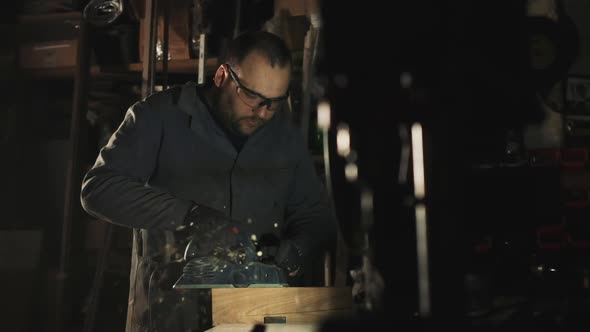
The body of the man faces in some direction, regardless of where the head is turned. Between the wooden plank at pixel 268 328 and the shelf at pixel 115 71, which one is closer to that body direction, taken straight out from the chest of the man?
the wooden plank

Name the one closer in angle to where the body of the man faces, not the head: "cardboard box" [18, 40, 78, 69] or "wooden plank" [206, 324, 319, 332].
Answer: the wooden plank

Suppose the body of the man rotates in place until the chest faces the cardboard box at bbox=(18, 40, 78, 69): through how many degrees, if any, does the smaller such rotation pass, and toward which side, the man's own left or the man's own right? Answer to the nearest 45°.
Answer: approximately 180°

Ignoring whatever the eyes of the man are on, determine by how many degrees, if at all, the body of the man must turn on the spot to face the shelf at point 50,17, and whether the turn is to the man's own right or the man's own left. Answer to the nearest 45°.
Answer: approximately 180°

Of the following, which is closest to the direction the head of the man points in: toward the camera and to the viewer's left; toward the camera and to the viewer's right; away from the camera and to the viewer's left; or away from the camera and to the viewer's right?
toward the camera and to the viewer's right

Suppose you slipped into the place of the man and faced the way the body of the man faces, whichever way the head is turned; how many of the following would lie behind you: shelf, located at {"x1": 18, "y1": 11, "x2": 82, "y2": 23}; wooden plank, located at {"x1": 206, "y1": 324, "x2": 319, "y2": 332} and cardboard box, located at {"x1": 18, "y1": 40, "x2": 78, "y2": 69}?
2

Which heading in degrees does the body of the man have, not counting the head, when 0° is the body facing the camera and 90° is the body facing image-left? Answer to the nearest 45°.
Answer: approximately 315°

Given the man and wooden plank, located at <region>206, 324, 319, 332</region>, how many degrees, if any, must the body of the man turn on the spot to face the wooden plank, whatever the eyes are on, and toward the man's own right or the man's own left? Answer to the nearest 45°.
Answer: approximately 45° to the man's own right

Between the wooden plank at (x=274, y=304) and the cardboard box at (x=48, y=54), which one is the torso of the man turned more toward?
the wooden plank

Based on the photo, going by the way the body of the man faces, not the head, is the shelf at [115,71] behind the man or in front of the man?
behind
